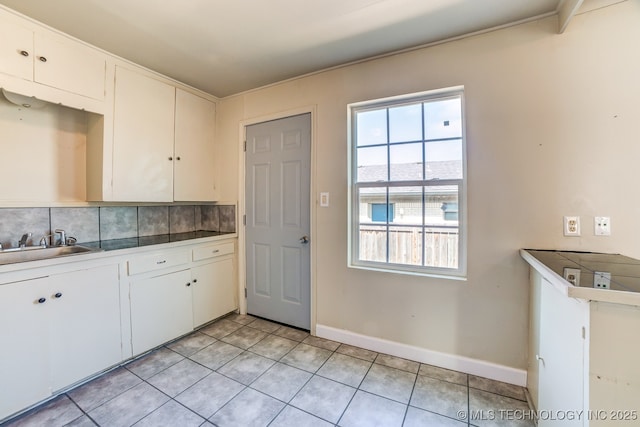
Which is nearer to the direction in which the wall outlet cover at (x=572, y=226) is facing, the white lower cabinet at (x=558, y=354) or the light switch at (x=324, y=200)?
the white lower cabinet

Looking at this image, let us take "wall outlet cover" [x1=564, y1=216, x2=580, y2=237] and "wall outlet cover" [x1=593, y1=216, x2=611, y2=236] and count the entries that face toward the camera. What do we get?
2

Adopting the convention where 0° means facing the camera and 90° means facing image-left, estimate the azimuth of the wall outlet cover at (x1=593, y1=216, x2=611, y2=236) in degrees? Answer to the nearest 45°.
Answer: approximately 0°

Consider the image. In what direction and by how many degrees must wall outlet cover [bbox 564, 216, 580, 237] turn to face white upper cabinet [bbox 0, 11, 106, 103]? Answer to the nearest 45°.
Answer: approximately 45° to its right

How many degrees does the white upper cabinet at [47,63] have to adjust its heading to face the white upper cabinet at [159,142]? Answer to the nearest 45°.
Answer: approximately 45° to its left

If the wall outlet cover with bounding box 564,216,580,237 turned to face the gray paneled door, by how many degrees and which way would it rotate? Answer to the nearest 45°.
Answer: approximately 90° to its right

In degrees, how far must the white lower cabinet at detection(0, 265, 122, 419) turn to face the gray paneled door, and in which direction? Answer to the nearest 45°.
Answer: approximately 45° to its left

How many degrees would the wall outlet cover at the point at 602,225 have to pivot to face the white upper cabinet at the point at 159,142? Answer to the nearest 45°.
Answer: approximately 45° to its right

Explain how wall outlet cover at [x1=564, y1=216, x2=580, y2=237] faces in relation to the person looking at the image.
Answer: facing the viewer

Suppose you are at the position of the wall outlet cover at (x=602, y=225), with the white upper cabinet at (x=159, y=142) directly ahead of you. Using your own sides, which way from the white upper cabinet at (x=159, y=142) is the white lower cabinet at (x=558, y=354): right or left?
left

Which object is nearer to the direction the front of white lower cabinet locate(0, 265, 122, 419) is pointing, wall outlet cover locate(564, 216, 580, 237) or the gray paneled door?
the wall outlet cover

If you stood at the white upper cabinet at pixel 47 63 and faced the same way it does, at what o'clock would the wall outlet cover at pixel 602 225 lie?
The wall outlet cover is roughly at 12 o'clock from the white upper cabinet.

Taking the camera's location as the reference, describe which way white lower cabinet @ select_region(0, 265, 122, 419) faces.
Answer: facing the viewer and to the right of the viewer
